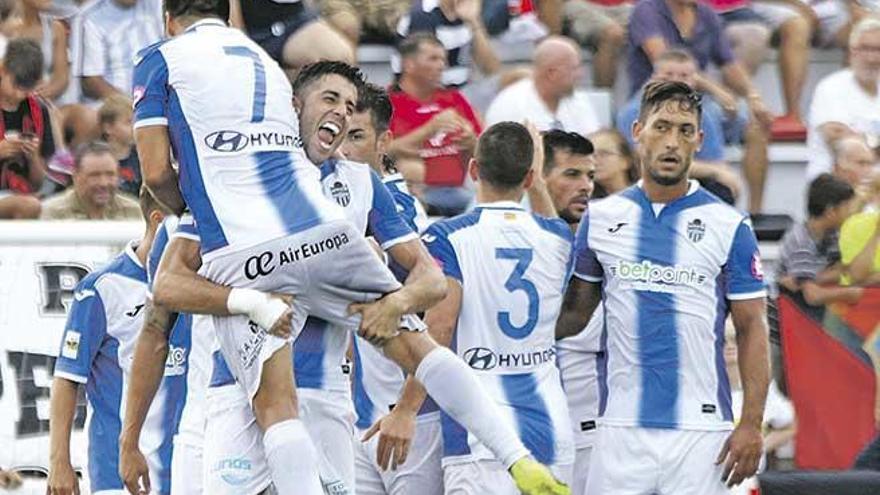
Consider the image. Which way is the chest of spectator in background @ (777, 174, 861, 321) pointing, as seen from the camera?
to the viewer's right

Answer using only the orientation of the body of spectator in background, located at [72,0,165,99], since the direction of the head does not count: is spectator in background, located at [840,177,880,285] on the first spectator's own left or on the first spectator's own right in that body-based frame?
on the first spectator's own left

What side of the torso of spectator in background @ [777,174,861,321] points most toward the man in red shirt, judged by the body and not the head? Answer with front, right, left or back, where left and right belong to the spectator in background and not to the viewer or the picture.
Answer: back

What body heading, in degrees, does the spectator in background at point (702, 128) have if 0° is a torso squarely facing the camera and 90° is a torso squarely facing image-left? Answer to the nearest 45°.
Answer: approximately 0°

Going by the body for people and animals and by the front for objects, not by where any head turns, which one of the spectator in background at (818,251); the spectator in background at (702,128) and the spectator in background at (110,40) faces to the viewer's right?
the spectator in background at (818,251)

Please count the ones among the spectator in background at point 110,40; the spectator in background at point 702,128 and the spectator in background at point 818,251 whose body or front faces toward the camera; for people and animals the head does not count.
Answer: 2

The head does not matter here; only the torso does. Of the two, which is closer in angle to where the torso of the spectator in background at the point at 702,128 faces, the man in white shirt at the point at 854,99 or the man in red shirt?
the man in red shirt
